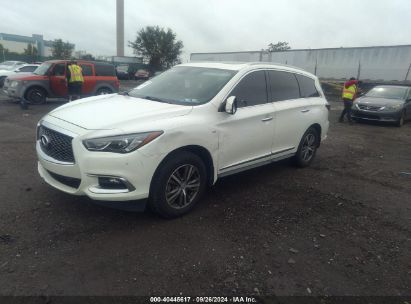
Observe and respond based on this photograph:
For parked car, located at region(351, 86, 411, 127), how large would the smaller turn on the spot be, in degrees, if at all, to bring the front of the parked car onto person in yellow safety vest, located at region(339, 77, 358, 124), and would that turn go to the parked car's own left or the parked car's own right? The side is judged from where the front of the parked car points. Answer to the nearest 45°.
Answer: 0° — it already faces them

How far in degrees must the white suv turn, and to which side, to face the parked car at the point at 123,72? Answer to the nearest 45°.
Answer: approximately 135° to its right

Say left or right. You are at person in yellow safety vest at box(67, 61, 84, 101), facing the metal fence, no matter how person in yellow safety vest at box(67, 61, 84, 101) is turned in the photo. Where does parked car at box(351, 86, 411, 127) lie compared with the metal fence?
right

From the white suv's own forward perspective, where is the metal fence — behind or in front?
behind

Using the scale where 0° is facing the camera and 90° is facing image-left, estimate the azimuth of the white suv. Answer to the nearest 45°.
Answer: approximately 45°

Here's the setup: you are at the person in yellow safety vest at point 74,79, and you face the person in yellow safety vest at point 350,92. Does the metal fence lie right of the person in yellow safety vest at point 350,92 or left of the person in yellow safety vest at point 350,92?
left

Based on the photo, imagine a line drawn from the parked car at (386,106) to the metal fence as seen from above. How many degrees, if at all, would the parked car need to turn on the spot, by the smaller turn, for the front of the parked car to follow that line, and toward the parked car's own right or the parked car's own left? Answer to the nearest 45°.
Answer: approximately 135° to the parked car's own right

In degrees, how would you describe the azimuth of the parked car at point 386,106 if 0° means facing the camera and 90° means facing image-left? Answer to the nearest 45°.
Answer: approximately 45°

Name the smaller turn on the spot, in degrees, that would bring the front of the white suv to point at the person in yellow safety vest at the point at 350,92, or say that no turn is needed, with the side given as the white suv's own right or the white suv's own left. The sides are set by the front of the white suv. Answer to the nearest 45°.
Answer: approximately 180°

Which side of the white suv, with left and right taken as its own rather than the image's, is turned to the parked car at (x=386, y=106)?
back

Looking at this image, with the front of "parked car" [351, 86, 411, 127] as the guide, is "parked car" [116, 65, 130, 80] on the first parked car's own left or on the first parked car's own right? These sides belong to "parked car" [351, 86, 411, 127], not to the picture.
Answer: on the first parked car's own right
